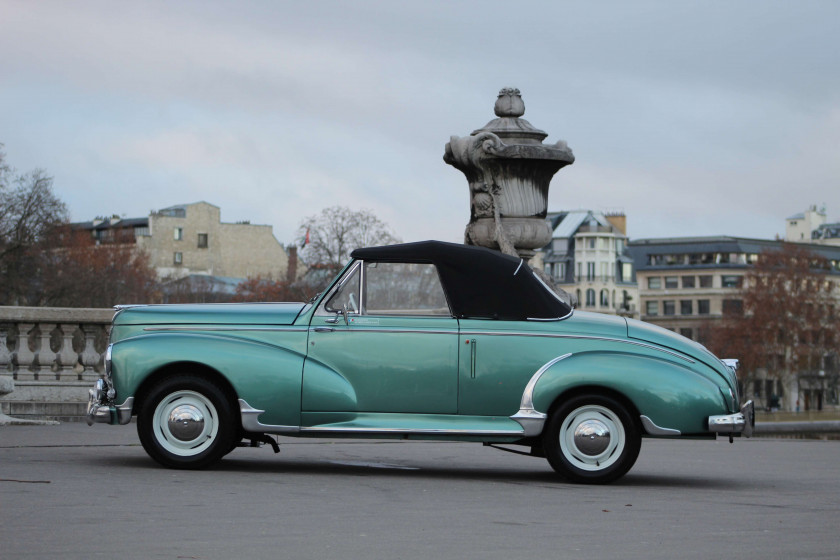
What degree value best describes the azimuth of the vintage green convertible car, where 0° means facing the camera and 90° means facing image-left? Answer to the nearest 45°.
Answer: approximately 90°

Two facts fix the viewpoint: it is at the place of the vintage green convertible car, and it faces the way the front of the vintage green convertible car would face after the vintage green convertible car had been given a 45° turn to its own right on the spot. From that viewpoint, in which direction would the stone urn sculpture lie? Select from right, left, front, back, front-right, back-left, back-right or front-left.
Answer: front-right
